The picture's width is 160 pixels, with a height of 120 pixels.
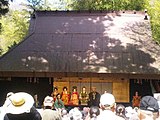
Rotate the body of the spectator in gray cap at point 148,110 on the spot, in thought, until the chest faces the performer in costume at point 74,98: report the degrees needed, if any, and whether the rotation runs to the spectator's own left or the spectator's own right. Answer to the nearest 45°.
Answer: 0° — they already face them

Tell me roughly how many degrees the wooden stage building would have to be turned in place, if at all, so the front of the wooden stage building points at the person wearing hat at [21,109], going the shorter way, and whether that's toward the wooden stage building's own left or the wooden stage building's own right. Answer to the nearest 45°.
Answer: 0° — it already faces them

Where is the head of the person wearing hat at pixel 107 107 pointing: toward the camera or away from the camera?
away from the camera

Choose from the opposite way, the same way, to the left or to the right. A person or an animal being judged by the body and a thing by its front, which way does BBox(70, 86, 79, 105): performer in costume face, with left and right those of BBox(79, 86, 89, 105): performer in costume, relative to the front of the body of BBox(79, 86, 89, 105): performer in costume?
the same way

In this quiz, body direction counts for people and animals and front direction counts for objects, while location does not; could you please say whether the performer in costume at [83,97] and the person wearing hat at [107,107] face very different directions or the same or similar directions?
very different directions

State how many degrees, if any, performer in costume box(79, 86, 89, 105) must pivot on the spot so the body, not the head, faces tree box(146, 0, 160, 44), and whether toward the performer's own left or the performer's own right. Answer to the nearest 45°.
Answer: approximately 135° to the performer's own left

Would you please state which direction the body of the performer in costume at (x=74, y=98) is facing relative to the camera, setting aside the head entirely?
toward the camera

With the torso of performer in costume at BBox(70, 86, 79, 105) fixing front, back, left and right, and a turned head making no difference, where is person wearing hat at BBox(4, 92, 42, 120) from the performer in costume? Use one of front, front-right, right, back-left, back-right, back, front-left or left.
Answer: front

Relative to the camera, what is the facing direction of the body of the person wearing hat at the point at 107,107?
away from the camera

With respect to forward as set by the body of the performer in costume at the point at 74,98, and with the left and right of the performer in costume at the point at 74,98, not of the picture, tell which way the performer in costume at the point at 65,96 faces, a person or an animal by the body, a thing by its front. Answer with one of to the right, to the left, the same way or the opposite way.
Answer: the same way

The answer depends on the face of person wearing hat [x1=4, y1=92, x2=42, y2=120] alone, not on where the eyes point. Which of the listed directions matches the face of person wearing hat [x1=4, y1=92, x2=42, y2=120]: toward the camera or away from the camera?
away from the camera

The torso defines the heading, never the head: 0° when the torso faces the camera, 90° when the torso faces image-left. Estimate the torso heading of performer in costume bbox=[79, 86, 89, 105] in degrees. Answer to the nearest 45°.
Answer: approximately 0°

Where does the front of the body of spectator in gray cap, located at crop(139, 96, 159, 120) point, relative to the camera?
away from the camera

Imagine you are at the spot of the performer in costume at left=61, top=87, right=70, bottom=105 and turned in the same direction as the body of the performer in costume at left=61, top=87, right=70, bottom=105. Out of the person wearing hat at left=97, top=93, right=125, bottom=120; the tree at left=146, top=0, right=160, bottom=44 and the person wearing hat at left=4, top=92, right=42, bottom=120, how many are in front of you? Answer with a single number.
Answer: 2

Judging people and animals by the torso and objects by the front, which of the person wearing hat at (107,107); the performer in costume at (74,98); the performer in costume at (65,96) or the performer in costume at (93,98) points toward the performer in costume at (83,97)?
the person wearing hat

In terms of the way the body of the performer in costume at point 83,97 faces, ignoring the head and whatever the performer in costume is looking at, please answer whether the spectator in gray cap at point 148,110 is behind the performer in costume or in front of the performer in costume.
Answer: in front

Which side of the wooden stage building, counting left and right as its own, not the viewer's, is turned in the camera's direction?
front
